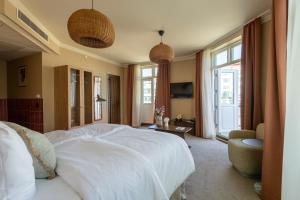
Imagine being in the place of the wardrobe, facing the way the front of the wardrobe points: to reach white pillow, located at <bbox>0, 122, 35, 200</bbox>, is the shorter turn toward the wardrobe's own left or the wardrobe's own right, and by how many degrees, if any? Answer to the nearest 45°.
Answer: approximately 45° to the wardrobe's own right

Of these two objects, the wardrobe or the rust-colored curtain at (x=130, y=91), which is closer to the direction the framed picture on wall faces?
the wardrobe

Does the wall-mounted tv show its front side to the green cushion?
yes

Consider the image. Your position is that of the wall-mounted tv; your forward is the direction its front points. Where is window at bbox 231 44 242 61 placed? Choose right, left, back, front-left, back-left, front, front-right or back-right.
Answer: front-left

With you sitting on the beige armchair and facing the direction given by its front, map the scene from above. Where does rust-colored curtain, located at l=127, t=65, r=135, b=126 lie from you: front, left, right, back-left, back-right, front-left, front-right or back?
right

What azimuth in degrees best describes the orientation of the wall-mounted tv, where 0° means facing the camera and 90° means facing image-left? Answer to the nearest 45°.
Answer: approximately 0°

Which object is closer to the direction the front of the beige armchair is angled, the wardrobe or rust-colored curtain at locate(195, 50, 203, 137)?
the wardrobe
